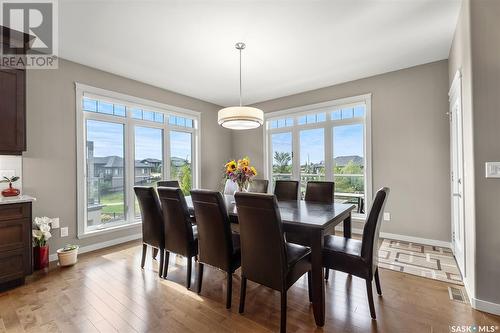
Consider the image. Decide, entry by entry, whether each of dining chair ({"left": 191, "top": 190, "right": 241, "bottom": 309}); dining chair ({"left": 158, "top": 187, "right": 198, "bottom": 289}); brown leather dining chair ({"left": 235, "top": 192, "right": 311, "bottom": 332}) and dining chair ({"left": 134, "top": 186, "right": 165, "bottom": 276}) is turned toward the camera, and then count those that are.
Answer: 0

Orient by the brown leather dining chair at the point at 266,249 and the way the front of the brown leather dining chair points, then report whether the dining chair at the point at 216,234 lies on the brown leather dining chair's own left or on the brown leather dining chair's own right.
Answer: on the brown leather dining chair's own left

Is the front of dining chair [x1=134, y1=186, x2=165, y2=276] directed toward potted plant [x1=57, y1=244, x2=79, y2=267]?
no

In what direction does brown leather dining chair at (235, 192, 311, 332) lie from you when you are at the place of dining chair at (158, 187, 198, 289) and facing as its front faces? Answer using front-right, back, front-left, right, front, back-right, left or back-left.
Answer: right

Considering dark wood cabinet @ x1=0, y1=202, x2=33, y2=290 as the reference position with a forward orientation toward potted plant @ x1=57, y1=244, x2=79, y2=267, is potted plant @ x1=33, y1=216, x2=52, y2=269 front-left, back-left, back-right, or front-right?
front-left

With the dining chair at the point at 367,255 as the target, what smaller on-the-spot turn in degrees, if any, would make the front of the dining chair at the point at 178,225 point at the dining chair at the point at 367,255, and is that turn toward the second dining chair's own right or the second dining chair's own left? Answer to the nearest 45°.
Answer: approximately 90° to the second dining chair's own right

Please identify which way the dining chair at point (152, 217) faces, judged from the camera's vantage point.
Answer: facing away from the viewer and to the right of the viewer

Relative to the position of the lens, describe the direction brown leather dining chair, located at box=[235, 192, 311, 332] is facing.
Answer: facing away from the viewer and to the right of the viewer

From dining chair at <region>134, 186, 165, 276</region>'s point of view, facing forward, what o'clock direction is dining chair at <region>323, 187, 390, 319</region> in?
dining chair at <region>323, 187, 390, 319</region> is roughly at 3 o'clock from dining chair at <region>134, 186, 165, 276</region>.

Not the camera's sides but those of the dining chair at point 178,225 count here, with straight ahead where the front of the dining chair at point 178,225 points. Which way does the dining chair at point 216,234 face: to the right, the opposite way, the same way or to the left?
the same way

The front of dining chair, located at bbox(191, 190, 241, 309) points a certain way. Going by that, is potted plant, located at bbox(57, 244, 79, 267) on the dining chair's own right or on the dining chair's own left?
on the dining chair's own left

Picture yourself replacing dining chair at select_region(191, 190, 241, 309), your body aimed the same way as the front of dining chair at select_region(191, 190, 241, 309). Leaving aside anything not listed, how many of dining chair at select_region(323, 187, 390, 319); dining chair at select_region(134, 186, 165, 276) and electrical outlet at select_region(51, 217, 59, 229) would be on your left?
2

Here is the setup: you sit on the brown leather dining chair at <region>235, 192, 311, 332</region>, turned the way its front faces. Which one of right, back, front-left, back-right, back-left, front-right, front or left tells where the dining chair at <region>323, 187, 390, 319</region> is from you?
front-right

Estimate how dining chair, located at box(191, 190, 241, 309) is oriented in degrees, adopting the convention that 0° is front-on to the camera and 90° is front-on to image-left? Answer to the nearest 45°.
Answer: approximately 225°

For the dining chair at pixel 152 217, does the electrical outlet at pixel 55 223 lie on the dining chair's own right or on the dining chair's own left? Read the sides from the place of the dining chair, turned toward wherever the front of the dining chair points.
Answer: on the dining chair's own left

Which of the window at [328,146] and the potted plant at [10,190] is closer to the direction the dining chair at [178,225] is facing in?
the window
